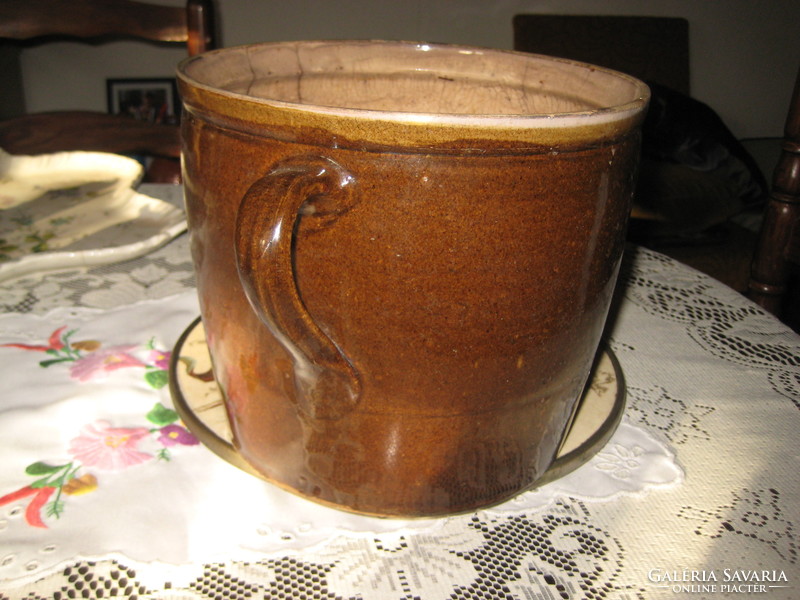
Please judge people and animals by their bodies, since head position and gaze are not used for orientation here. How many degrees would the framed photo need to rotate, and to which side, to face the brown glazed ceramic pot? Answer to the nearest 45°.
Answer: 0° — it already faces it

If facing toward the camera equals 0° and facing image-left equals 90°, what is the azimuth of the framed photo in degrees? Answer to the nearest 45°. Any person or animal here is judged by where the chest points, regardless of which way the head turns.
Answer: approximately 0°
